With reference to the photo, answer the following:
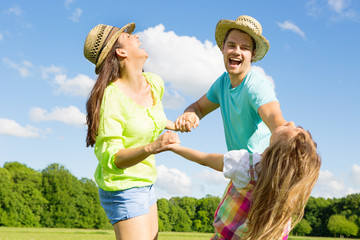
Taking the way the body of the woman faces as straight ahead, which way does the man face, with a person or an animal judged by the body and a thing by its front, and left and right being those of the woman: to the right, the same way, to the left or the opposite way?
to the right

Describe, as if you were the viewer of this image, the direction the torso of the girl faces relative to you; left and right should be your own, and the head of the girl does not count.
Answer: facing away from the viewer and to the left of the viewer

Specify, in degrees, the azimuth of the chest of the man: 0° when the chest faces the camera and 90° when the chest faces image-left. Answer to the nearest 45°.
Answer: approximately 45°

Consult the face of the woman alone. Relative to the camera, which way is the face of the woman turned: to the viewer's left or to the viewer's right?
to the viewer's right
